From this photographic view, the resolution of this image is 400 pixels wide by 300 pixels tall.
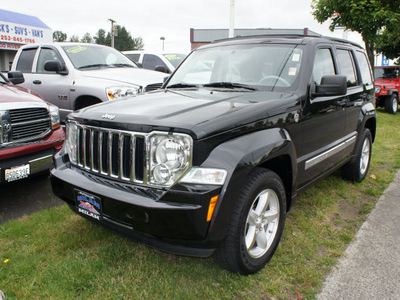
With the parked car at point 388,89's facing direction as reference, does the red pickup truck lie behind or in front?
in front

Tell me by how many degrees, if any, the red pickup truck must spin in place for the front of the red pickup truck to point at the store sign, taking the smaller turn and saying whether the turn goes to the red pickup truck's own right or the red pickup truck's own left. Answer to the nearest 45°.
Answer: approximately 135° to the red pickup truck's own left

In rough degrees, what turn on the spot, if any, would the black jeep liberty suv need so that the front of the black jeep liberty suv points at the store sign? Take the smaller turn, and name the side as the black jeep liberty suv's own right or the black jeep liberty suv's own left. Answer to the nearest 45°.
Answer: approximately 90° to the black jeep liberty suv's own right

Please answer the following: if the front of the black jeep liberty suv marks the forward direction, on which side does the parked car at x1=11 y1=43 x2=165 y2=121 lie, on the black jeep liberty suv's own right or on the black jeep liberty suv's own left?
on the black jeep liberty suv's own right

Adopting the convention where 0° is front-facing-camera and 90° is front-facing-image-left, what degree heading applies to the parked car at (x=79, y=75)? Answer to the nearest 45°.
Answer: approximately 315°

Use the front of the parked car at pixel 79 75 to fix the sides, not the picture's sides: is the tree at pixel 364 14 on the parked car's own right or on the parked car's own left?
on the parked car's own left

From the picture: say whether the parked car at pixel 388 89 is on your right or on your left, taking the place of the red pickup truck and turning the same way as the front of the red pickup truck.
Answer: on your left

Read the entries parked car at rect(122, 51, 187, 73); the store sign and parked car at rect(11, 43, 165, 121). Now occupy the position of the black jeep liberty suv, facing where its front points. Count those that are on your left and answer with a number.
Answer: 0

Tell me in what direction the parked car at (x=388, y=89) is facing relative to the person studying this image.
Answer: facing the viewer and to the left of the viewer

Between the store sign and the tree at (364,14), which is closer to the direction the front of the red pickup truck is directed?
the tree

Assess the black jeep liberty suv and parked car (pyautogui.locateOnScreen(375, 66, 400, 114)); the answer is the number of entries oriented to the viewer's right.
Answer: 0

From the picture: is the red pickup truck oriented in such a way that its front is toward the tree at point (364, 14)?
no

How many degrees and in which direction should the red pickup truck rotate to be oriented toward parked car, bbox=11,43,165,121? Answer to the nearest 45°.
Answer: approximately 135° to its left

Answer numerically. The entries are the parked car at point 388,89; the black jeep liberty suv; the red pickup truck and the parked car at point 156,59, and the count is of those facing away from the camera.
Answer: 0
